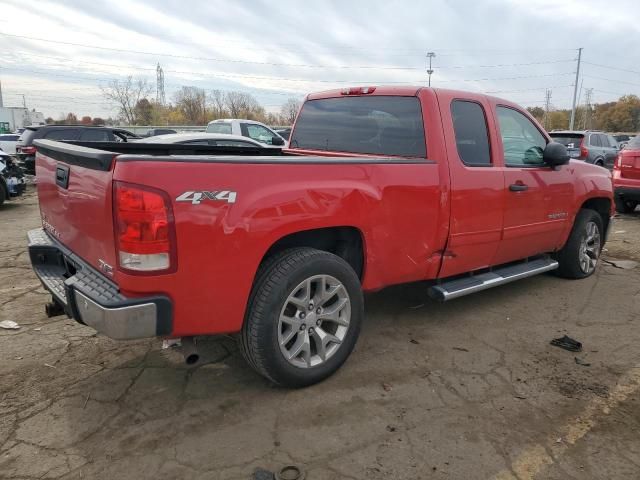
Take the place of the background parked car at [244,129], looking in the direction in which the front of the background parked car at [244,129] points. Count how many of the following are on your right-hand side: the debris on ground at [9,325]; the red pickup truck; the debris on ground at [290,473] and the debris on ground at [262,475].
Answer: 4

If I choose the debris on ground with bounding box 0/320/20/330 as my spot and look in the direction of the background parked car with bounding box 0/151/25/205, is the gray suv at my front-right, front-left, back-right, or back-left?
front-right

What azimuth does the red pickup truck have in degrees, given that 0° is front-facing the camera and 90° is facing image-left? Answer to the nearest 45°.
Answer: approximately 225°

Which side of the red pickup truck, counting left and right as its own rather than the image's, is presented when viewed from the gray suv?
front

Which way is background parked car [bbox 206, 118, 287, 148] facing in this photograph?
to the viewer's right

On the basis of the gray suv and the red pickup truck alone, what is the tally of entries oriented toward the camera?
0

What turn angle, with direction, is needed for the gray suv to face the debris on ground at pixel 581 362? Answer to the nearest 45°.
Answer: approximately 135° to its right

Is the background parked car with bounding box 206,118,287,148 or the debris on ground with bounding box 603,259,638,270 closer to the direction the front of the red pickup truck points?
the debris on ground

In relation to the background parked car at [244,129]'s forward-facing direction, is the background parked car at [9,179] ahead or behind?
behind

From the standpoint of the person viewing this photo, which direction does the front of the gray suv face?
facing away from the viewer and to the right of the viewer

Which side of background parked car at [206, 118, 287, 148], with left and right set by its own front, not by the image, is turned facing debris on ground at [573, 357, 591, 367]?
right

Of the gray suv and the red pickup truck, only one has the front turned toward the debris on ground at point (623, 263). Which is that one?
the red pickup truck

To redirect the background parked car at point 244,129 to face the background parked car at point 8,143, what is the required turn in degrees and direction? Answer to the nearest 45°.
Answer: approximately 135° to its left

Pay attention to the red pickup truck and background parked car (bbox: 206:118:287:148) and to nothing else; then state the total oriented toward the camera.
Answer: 0

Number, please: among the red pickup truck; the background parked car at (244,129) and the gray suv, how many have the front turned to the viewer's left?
0

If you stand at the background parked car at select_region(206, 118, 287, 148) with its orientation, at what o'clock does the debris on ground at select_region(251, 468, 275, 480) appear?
The debris on ground is roughly at 3 o'clock from the background parked car.

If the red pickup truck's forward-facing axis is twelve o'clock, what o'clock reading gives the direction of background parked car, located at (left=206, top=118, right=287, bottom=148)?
The background parked car is roughly at 10 o'clock from the red pickup truck.
